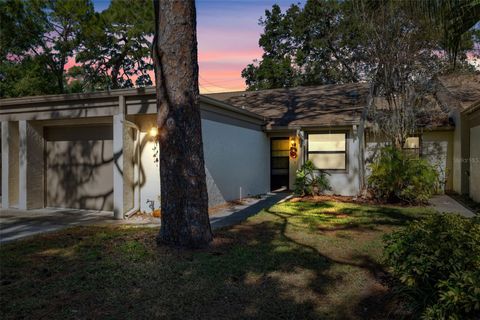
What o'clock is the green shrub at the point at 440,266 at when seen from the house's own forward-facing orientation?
The green shrub is roughly at 11 o'clock from the house.

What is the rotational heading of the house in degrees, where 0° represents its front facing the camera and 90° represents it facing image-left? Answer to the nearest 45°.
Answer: approximately 0°

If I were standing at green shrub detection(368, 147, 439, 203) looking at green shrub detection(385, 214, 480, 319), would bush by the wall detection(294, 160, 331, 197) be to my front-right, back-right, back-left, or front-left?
back-right
